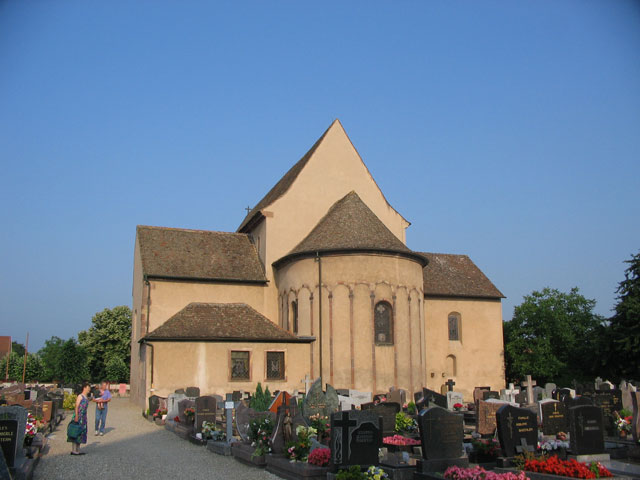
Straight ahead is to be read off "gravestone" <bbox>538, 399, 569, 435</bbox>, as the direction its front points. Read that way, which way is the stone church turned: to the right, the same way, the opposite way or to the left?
the opposite way

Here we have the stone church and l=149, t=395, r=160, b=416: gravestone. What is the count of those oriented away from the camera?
1

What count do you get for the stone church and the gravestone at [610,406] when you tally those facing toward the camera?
1

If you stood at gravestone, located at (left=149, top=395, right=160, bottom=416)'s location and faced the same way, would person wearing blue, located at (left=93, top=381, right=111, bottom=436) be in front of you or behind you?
in front

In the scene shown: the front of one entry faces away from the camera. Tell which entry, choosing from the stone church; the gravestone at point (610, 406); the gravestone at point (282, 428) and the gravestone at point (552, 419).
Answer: the stone church

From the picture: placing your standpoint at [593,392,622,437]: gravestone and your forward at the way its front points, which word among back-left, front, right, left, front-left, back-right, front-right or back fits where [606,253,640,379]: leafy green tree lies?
back

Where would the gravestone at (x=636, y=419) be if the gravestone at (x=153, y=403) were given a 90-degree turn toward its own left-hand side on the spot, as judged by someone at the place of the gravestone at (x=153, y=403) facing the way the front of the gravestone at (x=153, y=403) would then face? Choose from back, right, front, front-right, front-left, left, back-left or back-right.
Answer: front-right

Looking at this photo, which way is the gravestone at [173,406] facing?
toward the camera

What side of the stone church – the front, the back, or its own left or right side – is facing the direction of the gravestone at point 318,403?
back

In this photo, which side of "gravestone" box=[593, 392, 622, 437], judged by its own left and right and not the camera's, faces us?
front

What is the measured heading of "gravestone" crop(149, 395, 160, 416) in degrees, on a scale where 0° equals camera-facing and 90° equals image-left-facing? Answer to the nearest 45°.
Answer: approximately 0°

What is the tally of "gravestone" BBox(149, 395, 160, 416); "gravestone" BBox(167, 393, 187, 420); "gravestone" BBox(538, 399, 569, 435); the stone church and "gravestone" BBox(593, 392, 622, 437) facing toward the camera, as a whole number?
4

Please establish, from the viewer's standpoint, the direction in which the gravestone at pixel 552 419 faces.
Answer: facing the viewer

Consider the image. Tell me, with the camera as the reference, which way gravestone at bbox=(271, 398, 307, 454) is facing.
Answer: facing the viewer and to the left of the viewer

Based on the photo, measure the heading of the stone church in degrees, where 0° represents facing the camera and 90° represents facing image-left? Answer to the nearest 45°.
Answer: approximately 180°
